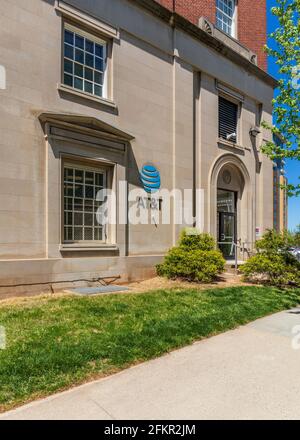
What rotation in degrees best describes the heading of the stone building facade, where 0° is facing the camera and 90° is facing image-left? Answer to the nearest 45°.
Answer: approximately 315°

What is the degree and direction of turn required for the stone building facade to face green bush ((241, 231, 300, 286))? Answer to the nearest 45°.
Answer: approximately 45° to its left
